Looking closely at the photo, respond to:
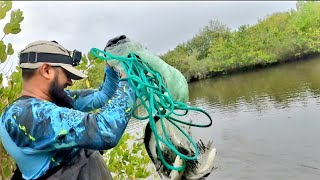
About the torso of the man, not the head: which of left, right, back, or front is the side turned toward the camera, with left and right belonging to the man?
right

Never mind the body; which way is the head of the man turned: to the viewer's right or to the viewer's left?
to the viewer's right
